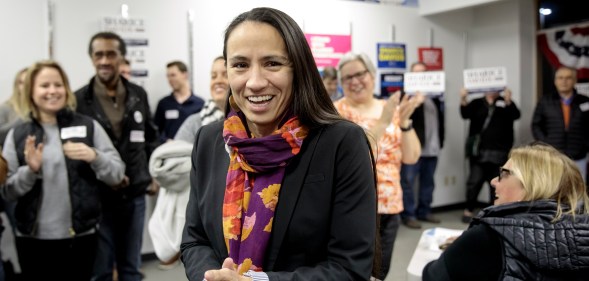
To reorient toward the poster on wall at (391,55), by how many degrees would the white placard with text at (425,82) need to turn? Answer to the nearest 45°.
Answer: approximately 180°

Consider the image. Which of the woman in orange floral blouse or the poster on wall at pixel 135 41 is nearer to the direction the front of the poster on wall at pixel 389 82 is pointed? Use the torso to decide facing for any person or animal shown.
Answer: the woman in orange floral blouse

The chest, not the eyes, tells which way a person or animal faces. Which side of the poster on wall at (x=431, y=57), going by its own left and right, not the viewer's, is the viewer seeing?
front

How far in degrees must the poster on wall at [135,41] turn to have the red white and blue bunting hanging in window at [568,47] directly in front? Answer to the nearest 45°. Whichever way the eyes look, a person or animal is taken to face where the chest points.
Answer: approximately 90° to its left

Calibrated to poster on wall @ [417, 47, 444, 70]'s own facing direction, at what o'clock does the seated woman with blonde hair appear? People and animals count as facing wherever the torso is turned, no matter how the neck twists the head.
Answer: The seated woman with blonde hair is roughly at 12 o'clock from the poster on wall.

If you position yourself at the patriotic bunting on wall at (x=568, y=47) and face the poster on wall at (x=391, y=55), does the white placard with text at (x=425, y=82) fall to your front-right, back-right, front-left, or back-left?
front-left

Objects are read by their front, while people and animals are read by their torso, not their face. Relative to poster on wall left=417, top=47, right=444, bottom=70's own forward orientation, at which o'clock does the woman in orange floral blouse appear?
The woman in orange floral blouse is roughly at 12 o'clock from the poster on wall.

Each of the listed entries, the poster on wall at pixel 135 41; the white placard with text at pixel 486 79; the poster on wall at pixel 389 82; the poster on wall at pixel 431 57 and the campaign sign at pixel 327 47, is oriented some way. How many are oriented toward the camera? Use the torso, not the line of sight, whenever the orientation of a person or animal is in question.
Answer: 5

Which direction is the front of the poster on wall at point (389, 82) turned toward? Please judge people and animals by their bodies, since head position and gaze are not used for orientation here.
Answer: toward the camera

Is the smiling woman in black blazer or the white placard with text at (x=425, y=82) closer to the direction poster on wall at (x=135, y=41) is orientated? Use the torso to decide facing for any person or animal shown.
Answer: the smiling woman in black blazer

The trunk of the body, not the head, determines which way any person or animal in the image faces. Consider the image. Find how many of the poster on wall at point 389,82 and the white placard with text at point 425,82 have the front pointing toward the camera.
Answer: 2

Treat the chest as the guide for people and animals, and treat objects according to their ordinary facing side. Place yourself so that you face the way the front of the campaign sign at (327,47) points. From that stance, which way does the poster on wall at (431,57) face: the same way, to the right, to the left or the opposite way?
the same way

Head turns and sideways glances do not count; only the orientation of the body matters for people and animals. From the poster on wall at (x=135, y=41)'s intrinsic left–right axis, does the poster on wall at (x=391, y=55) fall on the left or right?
on its left

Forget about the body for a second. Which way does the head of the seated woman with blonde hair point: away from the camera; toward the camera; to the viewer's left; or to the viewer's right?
to the viewer's left

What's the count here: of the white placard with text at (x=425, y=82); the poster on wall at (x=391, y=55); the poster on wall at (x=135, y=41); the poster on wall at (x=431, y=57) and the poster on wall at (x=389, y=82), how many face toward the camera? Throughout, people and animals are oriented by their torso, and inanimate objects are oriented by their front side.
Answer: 5

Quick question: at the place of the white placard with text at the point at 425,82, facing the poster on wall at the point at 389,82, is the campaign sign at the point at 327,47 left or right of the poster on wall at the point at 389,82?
left

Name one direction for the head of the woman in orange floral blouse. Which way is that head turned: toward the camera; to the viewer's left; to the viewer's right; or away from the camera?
toward the camera

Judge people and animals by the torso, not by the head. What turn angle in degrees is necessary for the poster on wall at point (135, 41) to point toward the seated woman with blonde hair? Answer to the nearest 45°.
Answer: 0° — it already faces them

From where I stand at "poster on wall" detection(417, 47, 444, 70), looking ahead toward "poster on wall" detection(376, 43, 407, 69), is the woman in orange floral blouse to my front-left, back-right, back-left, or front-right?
front-left

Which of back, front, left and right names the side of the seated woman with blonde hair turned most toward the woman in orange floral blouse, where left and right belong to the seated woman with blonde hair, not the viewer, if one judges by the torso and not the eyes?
front

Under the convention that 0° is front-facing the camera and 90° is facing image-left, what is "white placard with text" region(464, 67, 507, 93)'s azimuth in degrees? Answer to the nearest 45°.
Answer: approximately 0°
